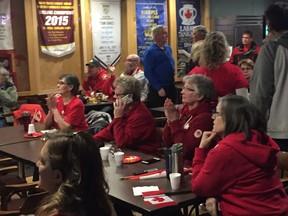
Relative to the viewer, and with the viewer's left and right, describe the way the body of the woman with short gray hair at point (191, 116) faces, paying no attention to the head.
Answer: facing to the left of the viewer

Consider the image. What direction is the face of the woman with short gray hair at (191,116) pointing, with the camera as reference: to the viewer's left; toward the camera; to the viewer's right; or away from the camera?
to the viewer's left
